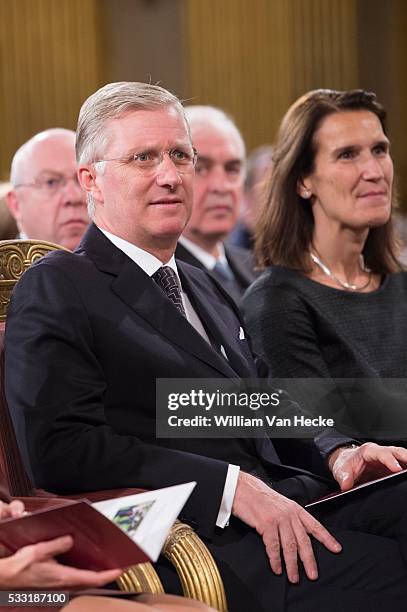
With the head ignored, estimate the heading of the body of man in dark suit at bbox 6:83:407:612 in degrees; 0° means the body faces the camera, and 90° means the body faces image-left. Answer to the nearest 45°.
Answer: approximately 315°

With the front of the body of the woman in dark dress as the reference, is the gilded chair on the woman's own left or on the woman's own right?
on the woman's own right

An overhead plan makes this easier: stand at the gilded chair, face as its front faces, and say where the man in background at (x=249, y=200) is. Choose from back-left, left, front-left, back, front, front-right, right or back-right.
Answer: back-left

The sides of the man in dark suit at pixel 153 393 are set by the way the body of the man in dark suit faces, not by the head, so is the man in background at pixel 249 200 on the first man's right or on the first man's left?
on the first man's left

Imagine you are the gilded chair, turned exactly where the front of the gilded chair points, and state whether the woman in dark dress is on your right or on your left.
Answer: on your left

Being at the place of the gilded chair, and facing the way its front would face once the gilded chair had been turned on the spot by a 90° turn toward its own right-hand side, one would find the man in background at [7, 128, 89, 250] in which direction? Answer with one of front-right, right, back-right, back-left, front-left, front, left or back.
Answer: back-right
